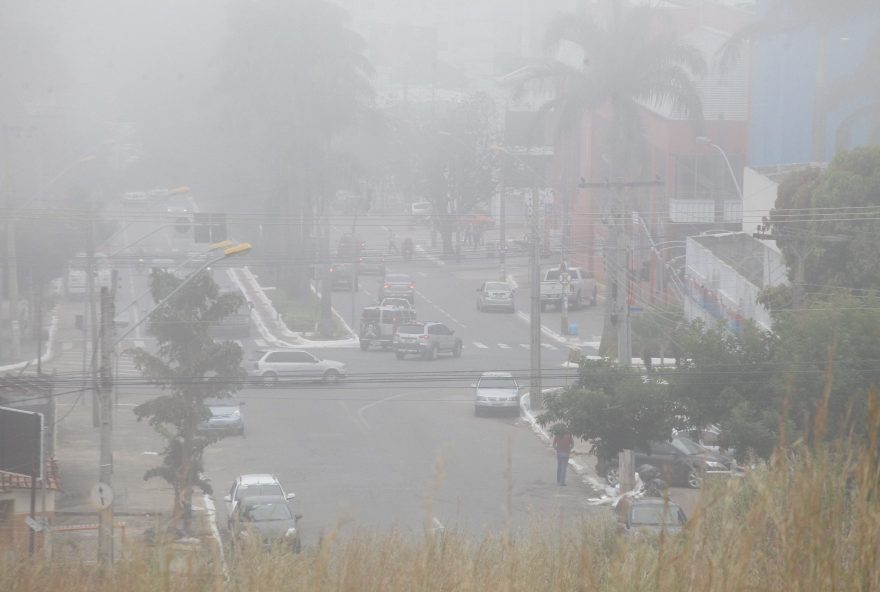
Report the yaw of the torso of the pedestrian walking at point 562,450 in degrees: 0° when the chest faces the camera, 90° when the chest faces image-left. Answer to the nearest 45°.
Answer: approximately 180°

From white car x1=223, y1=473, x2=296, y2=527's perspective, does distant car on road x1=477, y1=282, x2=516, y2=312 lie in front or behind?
behind

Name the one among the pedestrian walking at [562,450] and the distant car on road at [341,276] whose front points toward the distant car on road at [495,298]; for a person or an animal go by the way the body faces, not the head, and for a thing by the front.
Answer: the pedestrian walking

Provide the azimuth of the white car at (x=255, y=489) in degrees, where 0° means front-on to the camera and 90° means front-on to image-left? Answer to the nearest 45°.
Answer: approximately 0°
